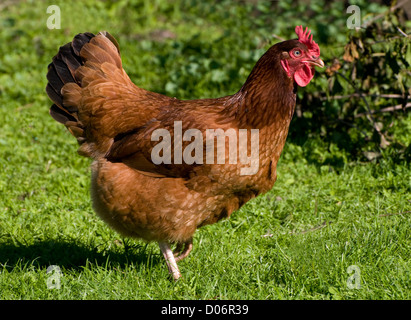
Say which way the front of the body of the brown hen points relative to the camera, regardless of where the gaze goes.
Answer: to the viewer's right
